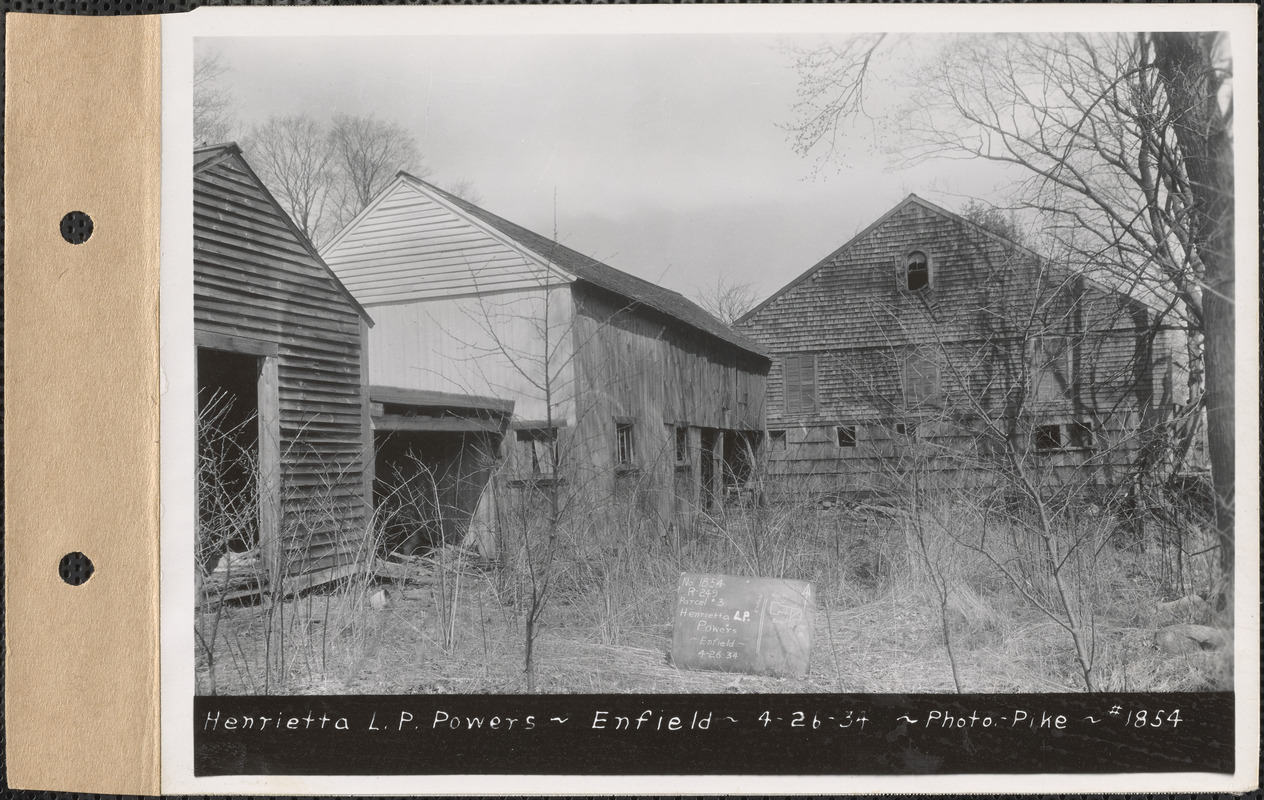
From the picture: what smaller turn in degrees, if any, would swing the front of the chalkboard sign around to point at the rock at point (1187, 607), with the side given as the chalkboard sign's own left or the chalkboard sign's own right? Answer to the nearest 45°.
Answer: approximately 90° to the chalkboard sign's own left

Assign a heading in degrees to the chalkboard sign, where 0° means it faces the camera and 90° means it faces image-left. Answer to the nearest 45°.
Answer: approximately 0°
